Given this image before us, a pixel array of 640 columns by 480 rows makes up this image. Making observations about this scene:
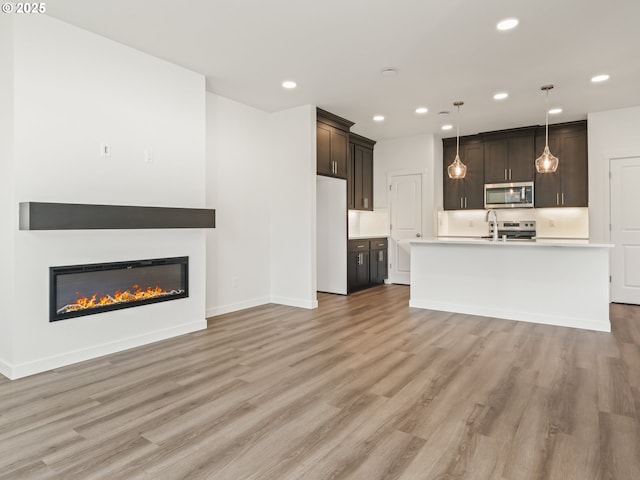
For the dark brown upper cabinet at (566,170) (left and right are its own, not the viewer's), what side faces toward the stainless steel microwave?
right

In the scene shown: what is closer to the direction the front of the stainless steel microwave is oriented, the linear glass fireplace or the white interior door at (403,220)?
the linear glass fireplace

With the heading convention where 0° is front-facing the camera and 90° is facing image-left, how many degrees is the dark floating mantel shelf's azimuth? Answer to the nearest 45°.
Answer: approximately 315°

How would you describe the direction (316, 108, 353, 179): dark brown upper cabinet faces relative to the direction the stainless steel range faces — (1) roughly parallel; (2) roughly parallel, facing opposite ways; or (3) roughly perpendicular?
roughly perpendicular

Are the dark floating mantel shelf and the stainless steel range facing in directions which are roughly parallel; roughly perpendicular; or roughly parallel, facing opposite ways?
roughly perpendicular

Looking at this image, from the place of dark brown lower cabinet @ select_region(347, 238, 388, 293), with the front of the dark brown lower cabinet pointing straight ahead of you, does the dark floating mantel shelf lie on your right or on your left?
on your right

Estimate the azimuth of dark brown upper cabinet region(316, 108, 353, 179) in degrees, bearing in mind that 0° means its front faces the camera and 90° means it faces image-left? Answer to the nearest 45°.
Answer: approximately 315°

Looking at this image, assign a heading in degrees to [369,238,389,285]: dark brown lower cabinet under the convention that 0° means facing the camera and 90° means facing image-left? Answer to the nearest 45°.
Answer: approximately 315°

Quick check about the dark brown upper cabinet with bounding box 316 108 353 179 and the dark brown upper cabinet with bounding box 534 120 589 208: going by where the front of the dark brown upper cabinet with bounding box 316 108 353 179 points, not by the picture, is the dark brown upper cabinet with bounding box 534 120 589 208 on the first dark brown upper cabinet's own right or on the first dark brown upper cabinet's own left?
on the first dark brown upper cabinet's own left

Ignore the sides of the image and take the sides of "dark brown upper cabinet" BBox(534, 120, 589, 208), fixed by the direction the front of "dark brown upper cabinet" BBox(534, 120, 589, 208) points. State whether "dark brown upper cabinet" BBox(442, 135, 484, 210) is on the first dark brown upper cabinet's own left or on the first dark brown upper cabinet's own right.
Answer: on the first dark brown upper cabinet's own right

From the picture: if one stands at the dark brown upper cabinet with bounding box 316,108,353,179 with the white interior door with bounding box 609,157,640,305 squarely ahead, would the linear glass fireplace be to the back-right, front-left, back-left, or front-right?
back-right
